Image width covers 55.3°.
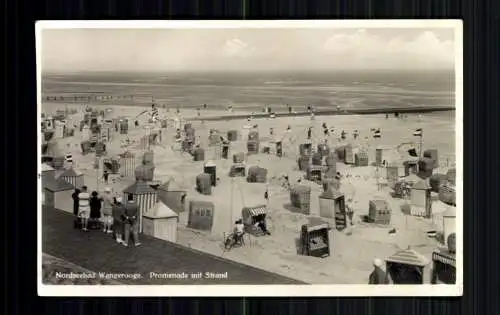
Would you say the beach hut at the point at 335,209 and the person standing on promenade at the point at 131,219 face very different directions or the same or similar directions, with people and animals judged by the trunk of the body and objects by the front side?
very different directions

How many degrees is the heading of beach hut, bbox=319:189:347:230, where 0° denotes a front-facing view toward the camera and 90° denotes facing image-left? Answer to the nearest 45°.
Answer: approximately 315°

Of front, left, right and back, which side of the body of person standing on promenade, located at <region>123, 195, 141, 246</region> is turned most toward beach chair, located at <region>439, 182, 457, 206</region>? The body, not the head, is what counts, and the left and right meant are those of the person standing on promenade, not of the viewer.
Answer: right

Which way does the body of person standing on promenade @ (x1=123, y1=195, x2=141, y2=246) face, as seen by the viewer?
away from the camera
